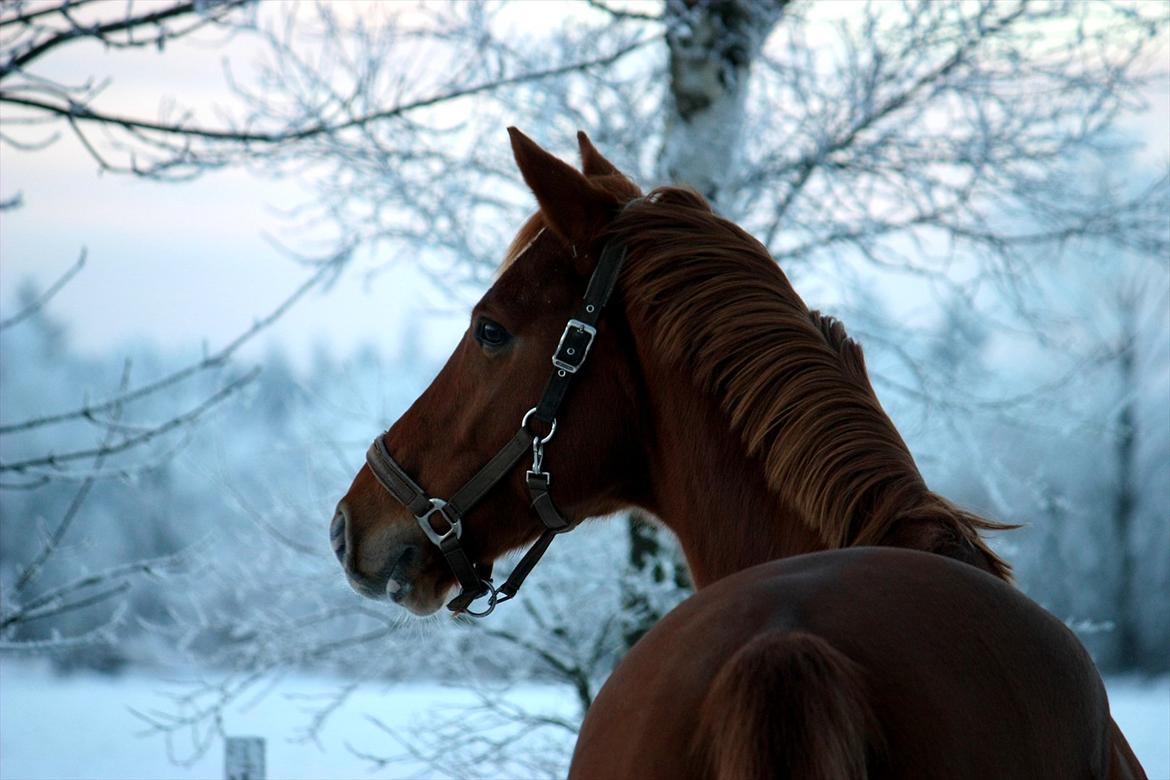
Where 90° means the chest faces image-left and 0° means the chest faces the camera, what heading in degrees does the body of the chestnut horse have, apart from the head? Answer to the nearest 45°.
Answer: approximately 180°

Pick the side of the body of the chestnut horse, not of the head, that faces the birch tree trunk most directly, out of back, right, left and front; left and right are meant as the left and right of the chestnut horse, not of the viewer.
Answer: front
